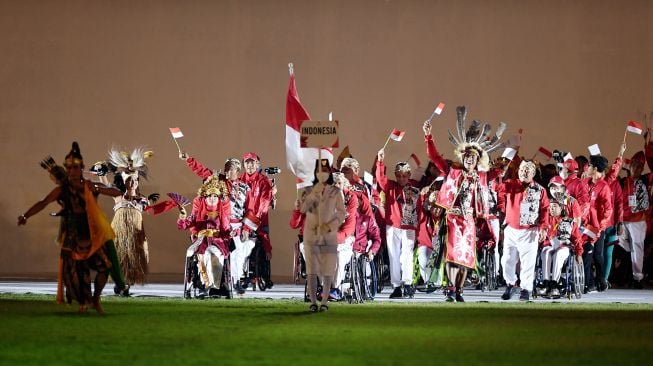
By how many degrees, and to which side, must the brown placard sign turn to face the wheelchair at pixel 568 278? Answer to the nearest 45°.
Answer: approximately 135° to its left

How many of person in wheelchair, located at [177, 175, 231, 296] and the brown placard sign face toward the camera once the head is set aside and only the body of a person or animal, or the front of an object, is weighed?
2

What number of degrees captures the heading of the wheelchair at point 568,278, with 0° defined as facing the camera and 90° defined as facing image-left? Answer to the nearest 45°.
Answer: approximately 45°

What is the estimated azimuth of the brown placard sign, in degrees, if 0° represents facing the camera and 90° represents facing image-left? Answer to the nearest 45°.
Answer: approximately 0°

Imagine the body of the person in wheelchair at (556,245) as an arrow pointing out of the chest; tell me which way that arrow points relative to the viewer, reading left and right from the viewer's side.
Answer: facing the viewer and to the left of the viewer

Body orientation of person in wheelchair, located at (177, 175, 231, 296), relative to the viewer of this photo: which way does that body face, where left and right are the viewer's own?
facing the viewer
